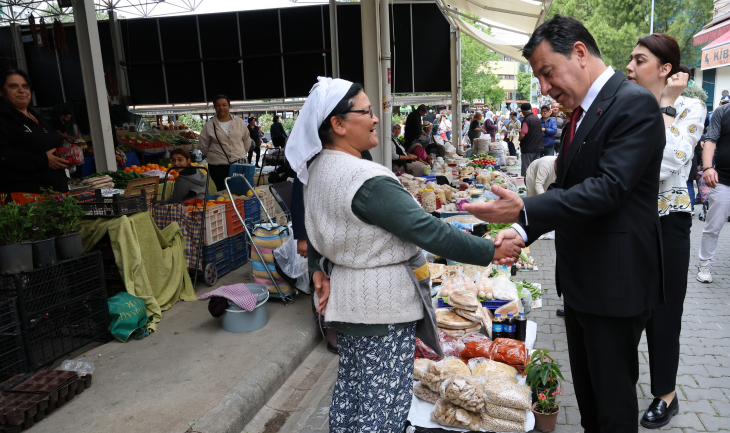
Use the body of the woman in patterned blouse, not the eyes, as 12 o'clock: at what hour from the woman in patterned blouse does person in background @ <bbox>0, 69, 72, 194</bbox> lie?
The person in background is roughly at 1 o'clock from the woman in patterned blouse.

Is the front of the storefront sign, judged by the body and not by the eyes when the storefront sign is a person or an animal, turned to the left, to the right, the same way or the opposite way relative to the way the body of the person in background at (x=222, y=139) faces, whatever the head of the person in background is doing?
to the right

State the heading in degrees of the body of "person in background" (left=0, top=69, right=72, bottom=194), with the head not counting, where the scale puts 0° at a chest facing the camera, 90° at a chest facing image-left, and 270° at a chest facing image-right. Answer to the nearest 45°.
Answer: approximately 315°

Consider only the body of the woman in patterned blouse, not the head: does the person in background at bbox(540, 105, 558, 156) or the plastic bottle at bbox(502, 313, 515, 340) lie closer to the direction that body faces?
the plastic bottle

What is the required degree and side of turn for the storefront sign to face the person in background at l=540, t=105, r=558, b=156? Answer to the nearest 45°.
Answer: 0° — it already faces them

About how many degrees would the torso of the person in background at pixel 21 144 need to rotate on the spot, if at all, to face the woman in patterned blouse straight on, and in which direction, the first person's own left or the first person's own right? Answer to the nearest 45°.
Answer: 0° — they already face them

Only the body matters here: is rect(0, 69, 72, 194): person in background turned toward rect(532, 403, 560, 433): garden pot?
yes

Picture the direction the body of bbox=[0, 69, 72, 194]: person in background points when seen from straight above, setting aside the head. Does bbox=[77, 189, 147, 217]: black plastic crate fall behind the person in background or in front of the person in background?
in front

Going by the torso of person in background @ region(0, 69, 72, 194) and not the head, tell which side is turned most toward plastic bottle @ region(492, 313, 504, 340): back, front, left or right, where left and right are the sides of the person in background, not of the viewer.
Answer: front

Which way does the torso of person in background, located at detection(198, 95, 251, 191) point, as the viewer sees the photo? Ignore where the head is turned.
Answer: toward the camera

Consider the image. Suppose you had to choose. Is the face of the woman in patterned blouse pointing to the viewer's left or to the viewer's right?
to the viewer's left

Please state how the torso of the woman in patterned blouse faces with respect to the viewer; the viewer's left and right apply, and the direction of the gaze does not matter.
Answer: facing the viewer and to the left of the viewer

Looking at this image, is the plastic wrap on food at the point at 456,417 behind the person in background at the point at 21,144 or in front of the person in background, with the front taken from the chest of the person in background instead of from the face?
in front

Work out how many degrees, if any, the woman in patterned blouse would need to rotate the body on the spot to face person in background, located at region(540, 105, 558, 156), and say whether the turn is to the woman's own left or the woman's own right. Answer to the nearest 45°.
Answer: approximately 135° to the woman's own right

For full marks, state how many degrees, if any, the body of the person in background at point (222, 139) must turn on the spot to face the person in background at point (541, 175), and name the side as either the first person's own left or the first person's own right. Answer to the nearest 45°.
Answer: approximately 45° to the first person's own left

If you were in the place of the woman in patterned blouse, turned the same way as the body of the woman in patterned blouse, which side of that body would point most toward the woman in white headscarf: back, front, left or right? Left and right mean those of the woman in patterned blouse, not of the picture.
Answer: front
